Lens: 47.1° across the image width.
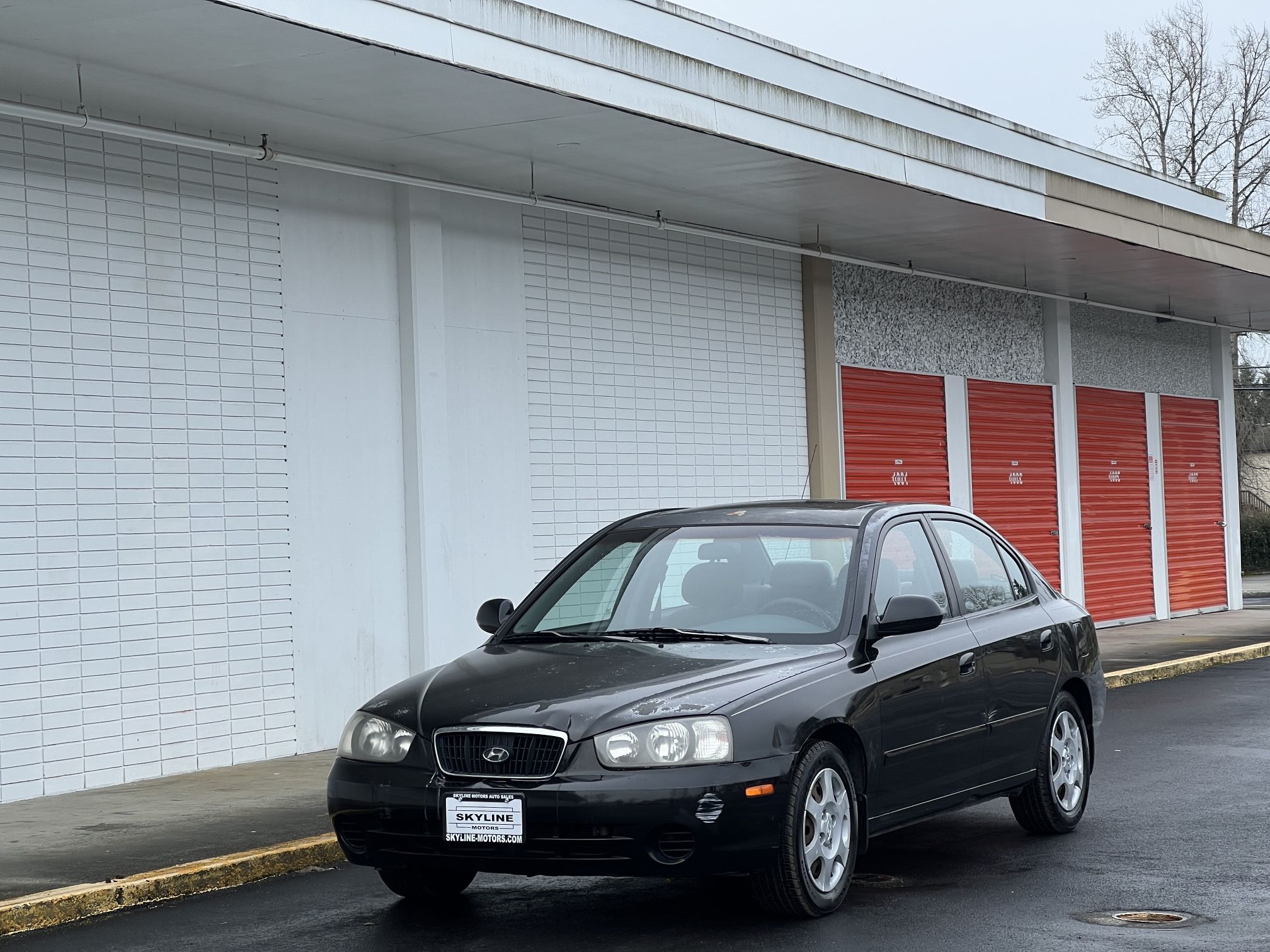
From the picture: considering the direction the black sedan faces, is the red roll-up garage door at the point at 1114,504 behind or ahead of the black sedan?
behind

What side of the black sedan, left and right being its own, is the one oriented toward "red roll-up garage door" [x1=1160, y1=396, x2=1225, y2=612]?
back

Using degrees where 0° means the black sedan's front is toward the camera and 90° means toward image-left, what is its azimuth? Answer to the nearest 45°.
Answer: approximately 45°

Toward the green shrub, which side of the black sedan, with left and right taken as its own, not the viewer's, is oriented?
back

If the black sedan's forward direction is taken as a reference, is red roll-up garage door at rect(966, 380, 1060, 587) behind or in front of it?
behind

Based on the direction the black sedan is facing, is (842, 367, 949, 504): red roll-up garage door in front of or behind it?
behind
